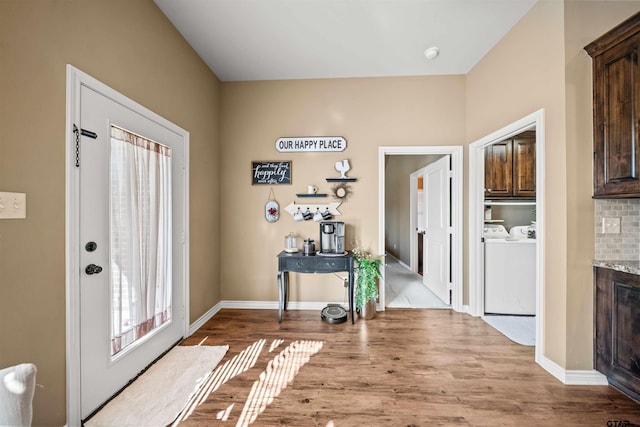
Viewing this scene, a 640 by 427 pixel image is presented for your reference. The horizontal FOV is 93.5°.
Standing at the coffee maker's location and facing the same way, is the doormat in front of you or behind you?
in front

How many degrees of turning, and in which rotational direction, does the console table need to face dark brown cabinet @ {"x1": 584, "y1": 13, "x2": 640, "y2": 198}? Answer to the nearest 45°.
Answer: approximately 45° to its left

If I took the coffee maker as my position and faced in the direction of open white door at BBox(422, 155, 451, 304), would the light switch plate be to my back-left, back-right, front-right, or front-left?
back-right

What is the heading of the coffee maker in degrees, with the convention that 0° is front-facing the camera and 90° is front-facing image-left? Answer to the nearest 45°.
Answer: approximately 0°

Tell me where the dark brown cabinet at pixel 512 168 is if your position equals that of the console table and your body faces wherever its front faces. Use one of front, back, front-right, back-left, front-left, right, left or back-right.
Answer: left

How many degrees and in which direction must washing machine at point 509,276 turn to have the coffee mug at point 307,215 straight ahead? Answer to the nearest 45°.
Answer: approximately 45° to its right

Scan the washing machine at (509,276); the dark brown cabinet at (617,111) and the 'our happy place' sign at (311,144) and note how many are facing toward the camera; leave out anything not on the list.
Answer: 2

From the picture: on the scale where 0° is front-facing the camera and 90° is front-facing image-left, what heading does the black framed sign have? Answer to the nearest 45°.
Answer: approximately 0°
